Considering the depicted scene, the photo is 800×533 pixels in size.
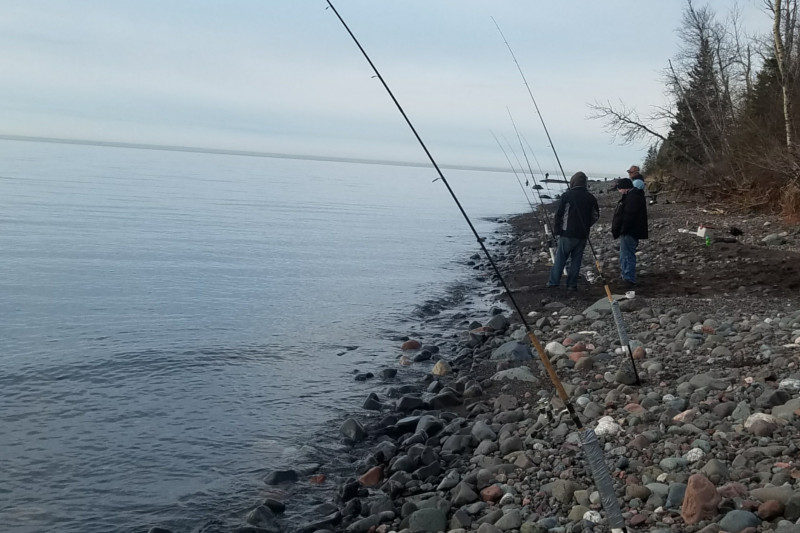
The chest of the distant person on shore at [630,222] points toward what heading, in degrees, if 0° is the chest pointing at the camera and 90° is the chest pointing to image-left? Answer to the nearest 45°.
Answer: approximately 45°

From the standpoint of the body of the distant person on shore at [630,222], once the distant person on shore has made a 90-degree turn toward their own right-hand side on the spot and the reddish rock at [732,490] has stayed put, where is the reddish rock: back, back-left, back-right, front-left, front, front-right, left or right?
back-left

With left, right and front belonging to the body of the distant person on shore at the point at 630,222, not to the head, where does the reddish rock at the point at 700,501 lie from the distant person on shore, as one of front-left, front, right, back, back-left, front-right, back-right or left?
front-left

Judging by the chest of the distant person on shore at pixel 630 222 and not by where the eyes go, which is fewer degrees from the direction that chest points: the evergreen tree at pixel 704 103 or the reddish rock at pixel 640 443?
the reddish rock

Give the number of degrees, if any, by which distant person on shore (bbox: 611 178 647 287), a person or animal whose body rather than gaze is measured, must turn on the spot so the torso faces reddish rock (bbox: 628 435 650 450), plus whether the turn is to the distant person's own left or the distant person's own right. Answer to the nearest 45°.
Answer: approximately 45° to the distant person's own left

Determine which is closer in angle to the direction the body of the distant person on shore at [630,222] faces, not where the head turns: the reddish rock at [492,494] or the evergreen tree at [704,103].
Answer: the reddish rock
